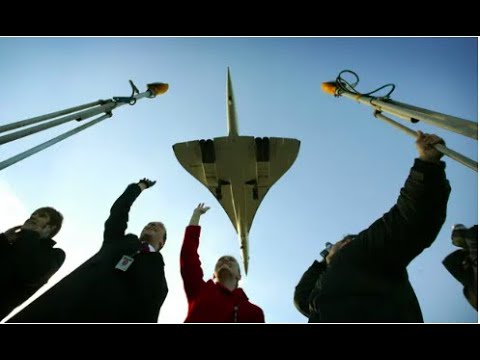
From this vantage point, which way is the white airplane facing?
away from the camera

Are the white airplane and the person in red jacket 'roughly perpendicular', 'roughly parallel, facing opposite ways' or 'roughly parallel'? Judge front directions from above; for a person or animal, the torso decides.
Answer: roughly parallel, facing opposite ways

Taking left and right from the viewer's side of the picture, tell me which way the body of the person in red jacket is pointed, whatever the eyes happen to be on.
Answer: facing the viewer

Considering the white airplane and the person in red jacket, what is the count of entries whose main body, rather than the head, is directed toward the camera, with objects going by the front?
1

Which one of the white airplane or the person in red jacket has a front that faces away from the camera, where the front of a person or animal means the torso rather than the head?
the white airplane
